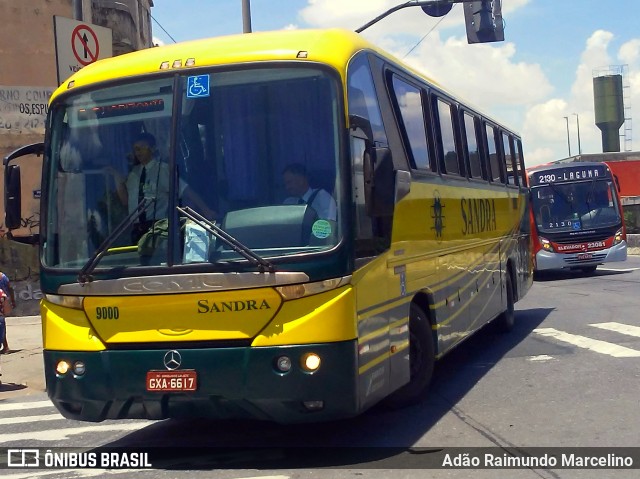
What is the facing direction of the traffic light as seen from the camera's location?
facing away from the viewer

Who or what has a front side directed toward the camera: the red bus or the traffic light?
the red bus

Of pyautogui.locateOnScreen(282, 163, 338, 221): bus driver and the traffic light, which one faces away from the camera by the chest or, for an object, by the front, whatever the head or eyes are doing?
the traffic light

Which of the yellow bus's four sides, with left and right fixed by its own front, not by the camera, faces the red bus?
back

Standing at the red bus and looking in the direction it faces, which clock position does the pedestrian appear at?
The pedestrian is roughly at 1 o'clock from the red bus.

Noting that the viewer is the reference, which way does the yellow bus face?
facing the viewer and to the left of the viewer

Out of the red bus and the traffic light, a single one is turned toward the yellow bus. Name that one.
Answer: the red bus

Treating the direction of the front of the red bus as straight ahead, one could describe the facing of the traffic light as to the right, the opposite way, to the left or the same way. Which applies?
the opposite way

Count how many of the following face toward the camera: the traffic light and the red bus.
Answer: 1

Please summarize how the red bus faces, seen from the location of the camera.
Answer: facing the viewer

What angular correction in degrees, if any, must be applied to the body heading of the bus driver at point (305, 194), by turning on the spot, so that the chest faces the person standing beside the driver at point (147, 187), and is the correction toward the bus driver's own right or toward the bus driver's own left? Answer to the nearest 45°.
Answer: approximately 45° to the bus driver's own right

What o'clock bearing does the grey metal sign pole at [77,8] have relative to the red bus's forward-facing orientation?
The grey metal sign pole is roughly at 1 o'clock from the red bus.

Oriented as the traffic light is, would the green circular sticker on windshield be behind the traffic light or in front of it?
behind

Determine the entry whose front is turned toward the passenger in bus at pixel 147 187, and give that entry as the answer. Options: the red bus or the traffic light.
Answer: the red bus
